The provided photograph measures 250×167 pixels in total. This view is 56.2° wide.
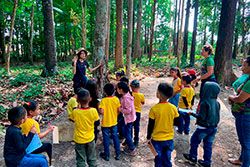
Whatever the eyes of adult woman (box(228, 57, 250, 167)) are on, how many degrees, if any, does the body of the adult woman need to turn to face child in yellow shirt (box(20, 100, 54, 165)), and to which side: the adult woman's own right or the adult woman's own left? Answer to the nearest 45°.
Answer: approximately 45° to the adult woman's own left

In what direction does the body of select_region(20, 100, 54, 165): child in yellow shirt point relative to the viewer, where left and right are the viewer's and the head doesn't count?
facing to the right of the viewer

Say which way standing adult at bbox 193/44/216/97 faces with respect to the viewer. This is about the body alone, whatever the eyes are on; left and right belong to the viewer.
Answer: facing to the left of the viewer

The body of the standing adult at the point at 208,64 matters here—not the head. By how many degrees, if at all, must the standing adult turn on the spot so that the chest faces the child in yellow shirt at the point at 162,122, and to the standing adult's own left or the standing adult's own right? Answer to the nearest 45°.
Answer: approximately 90° to the standing adult's own left

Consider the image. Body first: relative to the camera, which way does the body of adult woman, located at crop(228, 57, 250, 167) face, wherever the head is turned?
to the viewer's left

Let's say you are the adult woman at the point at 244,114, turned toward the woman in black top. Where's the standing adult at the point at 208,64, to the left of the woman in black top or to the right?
right

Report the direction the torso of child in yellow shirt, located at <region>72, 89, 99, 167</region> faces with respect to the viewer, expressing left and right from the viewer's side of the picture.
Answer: facing away from the viewer
